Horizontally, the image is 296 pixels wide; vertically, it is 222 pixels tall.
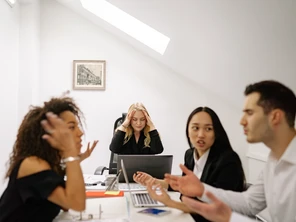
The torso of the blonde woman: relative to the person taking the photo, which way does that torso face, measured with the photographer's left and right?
facing the viewer

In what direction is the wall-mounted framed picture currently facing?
toward the camera

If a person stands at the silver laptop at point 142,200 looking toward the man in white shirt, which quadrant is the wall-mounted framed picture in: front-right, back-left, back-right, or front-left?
back-left

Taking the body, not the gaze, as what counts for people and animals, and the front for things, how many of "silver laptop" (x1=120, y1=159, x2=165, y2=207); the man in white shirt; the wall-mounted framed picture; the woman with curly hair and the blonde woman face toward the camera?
2

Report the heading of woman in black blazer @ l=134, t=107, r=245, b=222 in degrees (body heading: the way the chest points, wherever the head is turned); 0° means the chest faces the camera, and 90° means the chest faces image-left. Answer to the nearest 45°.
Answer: approximately 45°

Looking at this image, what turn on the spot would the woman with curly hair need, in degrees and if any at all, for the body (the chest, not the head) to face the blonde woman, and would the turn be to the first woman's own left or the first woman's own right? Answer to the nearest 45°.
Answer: approximately 45° to the first woman's own left

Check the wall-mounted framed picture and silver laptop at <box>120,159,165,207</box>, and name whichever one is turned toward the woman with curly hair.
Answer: the wall-mounted framed picture

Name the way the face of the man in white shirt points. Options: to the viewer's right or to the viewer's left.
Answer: to the viewer's left

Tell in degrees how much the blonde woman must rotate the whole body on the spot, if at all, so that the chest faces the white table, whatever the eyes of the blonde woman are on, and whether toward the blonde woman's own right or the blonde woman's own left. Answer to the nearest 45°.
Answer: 0° — they already face it

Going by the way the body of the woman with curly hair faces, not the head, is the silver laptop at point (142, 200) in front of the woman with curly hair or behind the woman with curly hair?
in front

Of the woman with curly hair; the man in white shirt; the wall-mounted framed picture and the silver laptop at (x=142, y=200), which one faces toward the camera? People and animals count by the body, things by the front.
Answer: the wall-mounted framed picture

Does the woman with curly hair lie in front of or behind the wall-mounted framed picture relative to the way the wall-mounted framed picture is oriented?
in front
